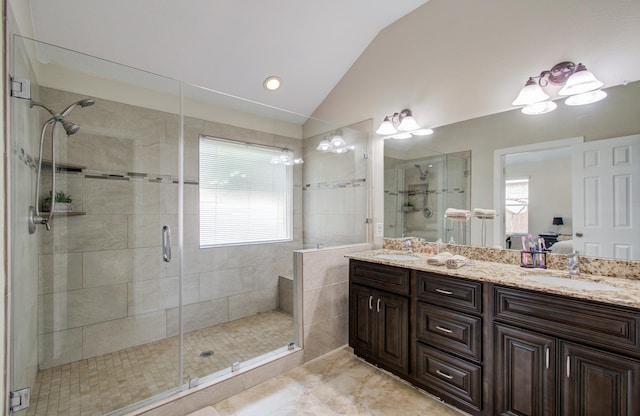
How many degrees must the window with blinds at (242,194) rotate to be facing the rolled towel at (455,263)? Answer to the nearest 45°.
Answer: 0° — it already faces it

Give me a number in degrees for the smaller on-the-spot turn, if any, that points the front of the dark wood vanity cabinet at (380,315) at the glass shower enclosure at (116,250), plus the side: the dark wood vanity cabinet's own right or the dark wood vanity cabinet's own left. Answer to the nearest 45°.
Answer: approximately 45° to the dark wood vanity cabinet's own right

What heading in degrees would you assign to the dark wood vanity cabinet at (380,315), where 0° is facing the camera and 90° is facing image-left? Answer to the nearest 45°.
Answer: approximately 45°
